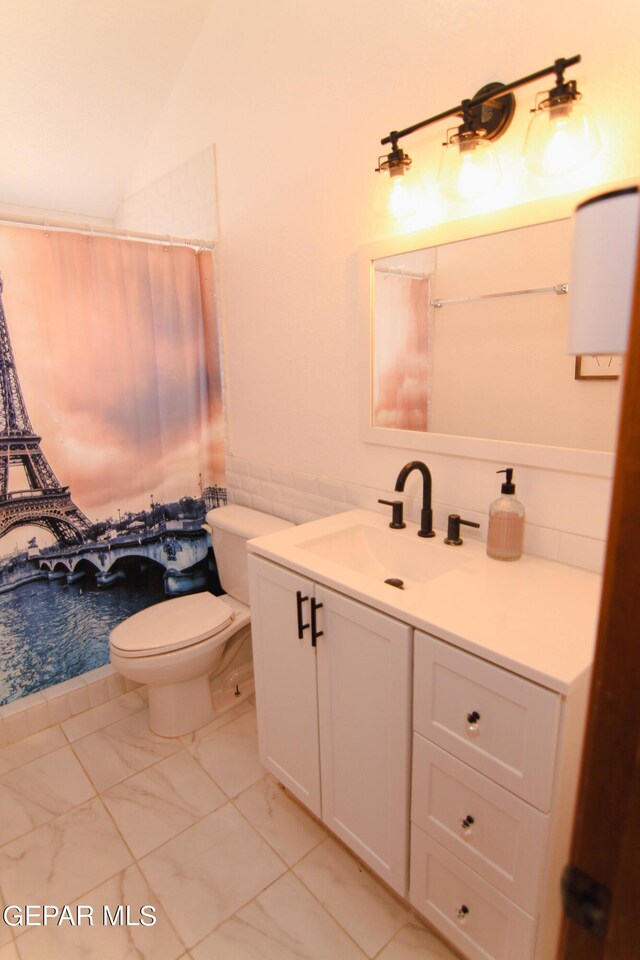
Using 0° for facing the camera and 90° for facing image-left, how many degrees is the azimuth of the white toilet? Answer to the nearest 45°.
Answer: approximately 45°

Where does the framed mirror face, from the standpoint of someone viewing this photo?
facing the viewer and to the left of the viewer

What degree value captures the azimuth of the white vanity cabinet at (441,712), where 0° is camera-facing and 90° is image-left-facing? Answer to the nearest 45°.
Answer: approximately 45°

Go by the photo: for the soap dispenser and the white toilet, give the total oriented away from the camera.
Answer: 0

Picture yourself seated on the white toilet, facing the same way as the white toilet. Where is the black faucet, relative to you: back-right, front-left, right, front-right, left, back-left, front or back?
left

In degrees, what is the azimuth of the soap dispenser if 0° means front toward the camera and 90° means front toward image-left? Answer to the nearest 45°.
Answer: approximately 90°

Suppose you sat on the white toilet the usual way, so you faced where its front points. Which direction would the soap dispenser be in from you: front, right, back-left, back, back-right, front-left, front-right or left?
left

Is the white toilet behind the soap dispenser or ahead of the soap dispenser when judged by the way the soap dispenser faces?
ahead

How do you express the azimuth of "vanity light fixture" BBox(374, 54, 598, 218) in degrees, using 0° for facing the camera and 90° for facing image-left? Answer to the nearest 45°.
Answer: approximately 45°

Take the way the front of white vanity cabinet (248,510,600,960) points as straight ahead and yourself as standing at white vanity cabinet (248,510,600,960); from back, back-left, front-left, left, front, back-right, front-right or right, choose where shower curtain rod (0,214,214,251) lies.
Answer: right

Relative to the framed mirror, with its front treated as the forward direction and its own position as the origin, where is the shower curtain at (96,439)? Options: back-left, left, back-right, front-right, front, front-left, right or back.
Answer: front-right
